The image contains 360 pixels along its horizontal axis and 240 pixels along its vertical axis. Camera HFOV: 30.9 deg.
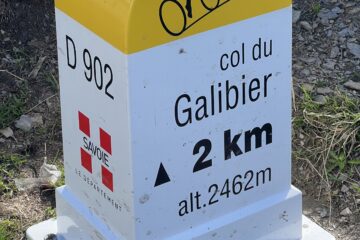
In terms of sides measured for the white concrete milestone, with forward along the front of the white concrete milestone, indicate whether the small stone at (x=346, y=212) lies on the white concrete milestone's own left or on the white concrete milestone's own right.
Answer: on the white concrete milestone's own left

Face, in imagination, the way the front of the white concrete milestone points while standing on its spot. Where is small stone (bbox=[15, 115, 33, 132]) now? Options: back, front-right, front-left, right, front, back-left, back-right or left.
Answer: back

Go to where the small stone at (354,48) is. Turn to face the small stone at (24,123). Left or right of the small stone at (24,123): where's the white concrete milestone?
left

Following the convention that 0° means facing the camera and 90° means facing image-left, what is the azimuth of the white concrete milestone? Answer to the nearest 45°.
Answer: approximately 315°

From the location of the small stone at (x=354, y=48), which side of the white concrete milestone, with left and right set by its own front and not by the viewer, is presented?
left

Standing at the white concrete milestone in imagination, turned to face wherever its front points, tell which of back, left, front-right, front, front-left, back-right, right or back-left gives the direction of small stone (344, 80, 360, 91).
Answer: left

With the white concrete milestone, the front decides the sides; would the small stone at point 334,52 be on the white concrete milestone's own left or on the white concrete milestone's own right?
on the white concrete milestone's own left

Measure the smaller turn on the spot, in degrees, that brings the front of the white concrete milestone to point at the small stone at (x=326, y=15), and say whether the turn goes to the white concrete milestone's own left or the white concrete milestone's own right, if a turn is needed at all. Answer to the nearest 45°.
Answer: approximately 90° to the white concrete milestone's own left

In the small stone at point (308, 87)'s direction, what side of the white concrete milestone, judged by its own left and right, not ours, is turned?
left
